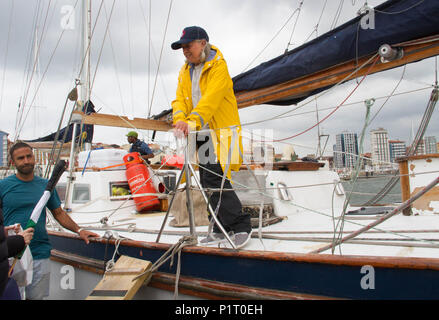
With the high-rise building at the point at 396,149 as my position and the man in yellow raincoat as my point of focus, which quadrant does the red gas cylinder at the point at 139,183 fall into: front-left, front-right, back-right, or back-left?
front-right

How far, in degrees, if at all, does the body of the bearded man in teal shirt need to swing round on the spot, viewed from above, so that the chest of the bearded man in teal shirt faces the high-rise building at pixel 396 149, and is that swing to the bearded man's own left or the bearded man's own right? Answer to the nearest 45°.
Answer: approximately 90° to the bearded man's own left

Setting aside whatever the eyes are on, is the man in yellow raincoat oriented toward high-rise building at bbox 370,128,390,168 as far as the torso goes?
no

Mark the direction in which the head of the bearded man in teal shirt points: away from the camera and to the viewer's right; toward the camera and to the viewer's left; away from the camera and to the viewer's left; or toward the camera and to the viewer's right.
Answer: toward the camera and to the viewer's right

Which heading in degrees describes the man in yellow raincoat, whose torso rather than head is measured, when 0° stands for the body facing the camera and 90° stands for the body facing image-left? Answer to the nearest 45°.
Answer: approximately 45°

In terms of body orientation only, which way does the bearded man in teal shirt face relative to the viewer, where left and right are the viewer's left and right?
facing the viewer

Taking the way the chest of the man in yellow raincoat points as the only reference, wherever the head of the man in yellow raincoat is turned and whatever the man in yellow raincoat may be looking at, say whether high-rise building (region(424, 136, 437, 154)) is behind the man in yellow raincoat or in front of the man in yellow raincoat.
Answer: behind

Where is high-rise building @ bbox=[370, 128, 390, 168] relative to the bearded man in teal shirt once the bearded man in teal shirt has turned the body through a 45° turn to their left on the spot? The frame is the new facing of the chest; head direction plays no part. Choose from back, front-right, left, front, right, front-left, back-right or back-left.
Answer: front-left

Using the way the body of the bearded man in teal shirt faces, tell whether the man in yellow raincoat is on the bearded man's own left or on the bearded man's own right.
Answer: on the bearded man's own left

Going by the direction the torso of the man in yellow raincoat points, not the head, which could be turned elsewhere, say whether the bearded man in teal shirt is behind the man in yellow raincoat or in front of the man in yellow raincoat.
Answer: in front

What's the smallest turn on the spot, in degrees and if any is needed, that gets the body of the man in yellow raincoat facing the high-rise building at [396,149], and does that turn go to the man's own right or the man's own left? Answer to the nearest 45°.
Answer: approximately 180°

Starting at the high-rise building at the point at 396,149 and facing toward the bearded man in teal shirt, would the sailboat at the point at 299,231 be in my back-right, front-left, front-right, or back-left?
front-left

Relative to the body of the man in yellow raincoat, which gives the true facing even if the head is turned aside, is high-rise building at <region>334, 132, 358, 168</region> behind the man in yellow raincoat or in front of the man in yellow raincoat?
behind

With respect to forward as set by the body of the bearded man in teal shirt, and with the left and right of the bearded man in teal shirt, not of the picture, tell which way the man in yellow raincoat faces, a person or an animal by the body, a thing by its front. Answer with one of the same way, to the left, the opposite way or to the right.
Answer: to the right

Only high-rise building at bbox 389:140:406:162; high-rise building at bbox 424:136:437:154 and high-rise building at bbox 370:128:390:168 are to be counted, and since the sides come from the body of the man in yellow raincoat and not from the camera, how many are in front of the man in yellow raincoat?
0
